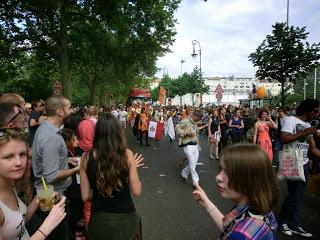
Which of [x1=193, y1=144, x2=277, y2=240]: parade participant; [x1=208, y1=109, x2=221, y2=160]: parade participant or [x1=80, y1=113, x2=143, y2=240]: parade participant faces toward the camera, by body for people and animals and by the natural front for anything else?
[x1=208, y1=109, x2=221, y2=160]: parade participant

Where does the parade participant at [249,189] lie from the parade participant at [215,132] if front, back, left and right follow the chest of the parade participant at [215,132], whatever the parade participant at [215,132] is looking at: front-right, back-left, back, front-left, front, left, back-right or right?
front

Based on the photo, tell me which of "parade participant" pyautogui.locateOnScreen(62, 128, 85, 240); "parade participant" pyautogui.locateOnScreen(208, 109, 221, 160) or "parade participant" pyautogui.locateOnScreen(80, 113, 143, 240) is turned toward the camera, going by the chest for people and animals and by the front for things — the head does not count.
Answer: "parade participant" pyautogui.locateOnScreen(208, 109, 221, 160)

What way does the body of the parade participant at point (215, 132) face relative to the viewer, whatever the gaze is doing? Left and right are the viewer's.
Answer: facing the viewer

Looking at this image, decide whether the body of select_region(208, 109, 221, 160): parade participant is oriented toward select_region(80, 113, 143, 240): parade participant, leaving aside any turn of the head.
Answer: yes

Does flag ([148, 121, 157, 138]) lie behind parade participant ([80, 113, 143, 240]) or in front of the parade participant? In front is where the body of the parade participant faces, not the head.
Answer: in front

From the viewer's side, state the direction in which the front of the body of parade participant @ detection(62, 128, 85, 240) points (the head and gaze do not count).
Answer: to the viewer's right

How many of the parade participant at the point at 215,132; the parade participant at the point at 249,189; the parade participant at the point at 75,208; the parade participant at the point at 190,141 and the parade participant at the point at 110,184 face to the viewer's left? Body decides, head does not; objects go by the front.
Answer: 1

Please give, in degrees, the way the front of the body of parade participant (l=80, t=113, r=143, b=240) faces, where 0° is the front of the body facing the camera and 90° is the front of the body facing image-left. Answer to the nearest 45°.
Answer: approximately 180°

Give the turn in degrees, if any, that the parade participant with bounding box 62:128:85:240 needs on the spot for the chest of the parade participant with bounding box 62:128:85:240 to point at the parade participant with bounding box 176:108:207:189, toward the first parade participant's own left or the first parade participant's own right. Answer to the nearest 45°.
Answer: approximately 45° to the first parade participant's own left

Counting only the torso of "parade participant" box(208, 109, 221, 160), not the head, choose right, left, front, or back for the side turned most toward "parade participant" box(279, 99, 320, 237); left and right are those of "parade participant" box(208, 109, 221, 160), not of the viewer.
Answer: front
